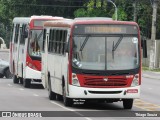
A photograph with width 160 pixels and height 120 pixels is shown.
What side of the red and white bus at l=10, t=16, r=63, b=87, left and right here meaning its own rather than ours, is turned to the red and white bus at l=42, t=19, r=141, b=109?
front

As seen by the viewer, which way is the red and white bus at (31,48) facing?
toward the camera
